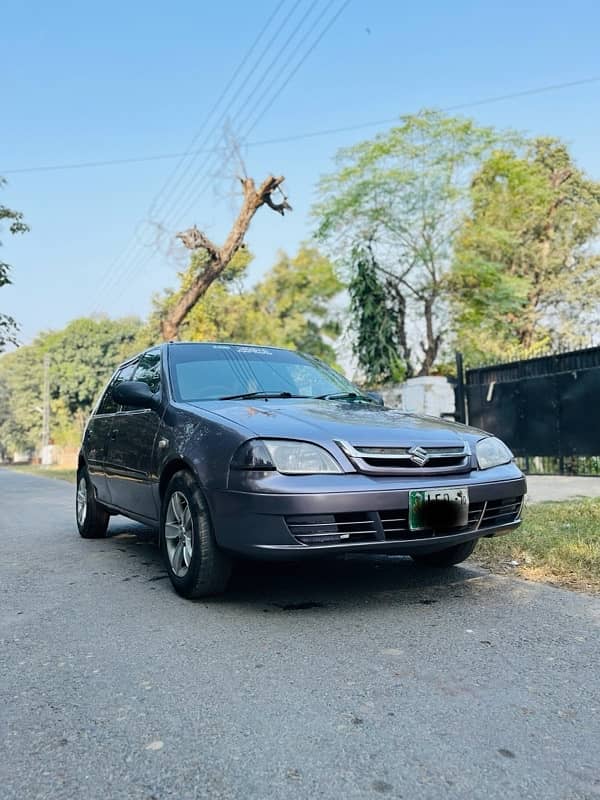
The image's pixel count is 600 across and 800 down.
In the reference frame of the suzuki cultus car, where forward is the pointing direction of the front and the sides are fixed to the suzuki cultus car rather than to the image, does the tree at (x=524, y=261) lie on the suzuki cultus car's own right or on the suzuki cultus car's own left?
on the suzuki cultus car's own left

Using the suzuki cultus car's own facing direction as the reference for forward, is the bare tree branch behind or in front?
behind

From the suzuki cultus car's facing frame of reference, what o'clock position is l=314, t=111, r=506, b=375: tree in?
The tree is roughly at 8 o'clock from the suzuki cultus car.

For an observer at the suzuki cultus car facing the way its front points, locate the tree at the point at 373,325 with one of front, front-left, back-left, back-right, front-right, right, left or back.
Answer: back-left

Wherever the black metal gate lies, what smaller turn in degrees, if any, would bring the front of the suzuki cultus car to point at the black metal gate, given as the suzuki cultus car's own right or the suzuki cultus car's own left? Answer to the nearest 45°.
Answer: approximately 90° to the suzuki cultus car's own left

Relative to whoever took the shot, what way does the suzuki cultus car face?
facing the viewer and to the right of the viewer

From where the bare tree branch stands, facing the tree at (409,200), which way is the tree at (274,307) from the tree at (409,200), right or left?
left

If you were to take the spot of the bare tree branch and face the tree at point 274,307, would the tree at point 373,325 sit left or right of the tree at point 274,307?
right
